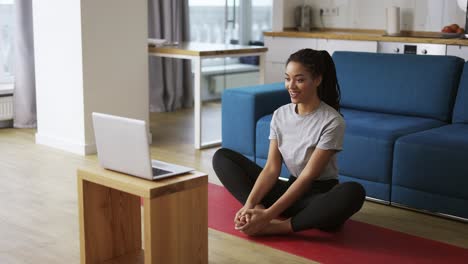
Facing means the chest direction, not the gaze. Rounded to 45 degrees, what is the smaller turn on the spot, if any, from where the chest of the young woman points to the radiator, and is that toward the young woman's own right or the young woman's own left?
approximately 90° to the young woman's own right

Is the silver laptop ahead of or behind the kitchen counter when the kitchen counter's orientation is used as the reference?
ahead

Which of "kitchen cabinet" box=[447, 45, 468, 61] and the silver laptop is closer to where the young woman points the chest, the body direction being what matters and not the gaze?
the silver laptop

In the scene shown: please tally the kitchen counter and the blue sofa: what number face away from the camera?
0

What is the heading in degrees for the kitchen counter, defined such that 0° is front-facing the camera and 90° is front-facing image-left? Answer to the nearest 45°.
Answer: approximately 45°

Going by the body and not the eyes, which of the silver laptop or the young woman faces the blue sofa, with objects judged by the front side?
the silver laptop

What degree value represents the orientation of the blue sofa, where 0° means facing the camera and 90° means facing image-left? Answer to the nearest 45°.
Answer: approximately 45°

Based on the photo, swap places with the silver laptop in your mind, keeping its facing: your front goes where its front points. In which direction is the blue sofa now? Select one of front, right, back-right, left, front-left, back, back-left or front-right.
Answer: front

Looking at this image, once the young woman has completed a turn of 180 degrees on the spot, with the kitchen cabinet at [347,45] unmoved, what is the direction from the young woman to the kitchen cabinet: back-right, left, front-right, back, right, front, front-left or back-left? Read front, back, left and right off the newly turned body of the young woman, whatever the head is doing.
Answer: front-left

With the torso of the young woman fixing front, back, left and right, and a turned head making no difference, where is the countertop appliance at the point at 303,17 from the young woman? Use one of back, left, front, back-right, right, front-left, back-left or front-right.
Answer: back-right

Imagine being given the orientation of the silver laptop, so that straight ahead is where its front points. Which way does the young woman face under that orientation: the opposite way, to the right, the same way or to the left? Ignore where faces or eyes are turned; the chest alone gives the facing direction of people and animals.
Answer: the opposite way

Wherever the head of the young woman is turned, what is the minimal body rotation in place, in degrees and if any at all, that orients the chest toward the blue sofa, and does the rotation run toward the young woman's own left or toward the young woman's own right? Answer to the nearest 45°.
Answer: approximately 180°

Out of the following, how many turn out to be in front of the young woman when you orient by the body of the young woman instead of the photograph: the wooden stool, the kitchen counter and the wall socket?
1

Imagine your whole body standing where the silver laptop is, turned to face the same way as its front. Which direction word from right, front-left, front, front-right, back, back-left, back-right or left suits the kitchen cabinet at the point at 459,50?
front

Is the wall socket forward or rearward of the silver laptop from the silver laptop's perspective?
forward

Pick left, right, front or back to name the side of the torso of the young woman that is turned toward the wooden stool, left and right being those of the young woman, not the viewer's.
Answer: front
